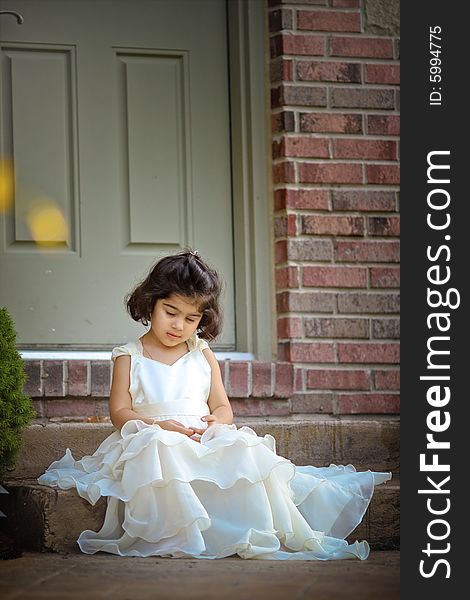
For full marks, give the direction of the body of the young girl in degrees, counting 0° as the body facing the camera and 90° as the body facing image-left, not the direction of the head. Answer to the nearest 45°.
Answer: approximately 0°

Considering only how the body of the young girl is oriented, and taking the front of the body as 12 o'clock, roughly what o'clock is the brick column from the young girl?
The brick column is roughly at 7 o'clock from the young girl.

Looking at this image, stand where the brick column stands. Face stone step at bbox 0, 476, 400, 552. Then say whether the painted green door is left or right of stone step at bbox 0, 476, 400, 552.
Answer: right
